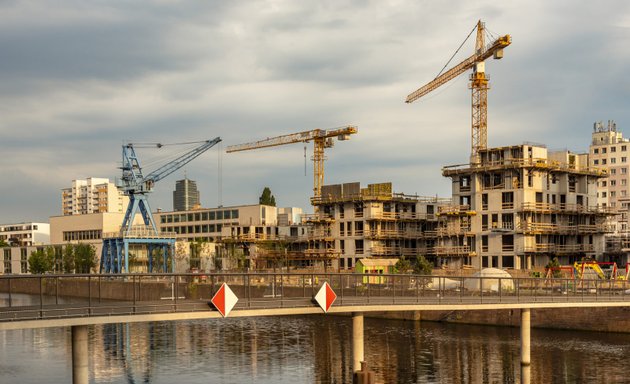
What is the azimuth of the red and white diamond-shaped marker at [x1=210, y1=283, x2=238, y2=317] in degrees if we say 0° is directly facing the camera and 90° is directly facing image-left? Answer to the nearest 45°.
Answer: approximately 0°
